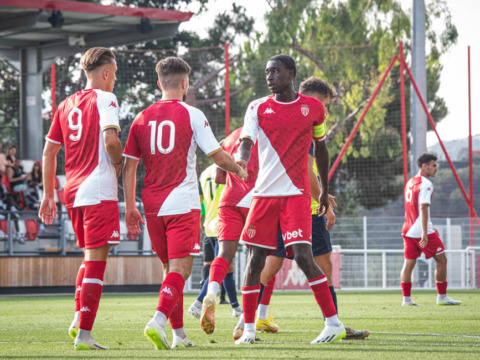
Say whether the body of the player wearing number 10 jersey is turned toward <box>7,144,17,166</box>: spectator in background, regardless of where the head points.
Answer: no

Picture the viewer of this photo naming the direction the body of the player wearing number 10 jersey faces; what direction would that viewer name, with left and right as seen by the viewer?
facing away from the viewer and to the right of the viewer

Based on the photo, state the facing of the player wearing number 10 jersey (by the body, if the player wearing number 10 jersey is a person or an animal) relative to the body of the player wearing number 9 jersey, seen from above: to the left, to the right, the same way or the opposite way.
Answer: the same way

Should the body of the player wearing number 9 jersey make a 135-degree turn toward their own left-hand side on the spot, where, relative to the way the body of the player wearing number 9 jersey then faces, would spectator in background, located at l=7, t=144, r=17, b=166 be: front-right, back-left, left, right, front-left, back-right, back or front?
right

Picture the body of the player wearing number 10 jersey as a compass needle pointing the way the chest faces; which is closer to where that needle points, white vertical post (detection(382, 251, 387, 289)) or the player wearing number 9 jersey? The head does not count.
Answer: the white vertical post

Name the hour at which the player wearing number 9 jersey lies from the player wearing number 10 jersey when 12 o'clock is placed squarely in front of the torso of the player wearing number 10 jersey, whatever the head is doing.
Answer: The player wearing number 9 jersey is roughly at 8 o'clock from the player wearing number 10 jersey.

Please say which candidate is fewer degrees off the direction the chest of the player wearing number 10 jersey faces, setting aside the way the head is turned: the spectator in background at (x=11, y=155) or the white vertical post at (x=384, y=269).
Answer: the white vertical post

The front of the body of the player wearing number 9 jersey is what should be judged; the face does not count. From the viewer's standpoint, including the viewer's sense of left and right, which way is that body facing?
facing away from the viewer and to the right of the viewer

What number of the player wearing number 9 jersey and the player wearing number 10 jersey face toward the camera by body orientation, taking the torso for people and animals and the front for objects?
0

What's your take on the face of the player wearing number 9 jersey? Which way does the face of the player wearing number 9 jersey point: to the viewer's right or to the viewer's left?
to the viewer's right

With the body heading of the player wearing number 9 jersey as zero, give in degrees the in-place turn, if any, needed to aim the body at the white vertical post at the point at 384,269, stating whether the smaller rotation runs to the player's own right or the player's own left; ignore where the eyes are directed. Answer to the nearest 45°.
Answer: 0° — they already face it
